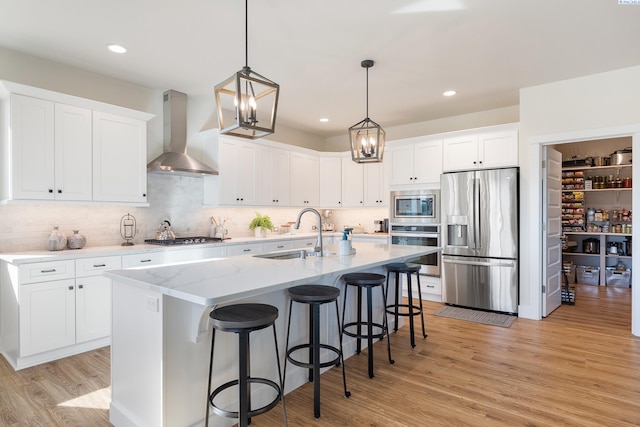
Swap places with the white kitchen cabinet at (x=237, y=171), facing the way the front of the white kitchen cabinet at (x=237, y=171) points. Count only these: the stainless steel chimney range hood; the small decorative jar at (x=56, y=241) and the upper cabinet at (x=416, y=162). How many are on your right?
2

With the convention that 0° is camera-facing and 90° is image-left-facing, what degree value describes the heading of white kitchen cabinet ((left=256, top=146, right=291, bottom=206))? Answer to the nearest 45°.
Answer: approximately 315°

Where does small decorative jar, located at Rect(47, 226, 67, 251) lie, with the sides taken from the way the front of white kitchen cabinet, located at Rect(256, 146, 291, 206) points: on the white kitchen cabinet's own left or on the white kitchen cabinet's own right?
on the white kitchen cabinet's own right
